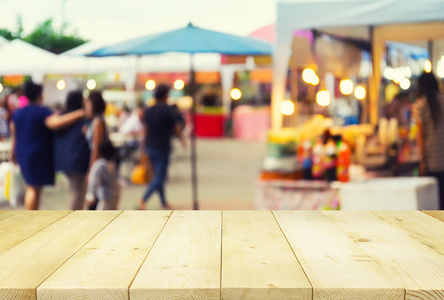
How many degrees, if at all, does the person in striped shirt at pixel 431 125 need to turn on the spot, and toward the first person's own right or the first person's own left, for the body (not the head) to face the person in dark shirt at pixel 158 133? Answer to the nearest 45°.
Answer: approximately 45° to the first person's own left

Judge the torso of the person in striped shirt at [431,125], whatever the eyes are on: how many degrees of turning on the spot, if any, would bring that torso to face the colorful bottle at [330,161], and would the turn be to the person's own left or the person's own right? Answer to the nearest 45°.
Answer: approximately 45° to the person's own left

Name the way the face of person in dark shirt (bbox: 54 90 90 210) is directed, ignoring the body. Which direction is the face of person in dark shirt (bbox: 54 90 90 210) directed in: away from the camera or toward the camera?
away from the camera

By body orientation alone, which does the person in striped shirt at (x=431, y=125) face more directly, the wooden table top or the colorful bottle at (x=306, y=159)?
the colorful bottle

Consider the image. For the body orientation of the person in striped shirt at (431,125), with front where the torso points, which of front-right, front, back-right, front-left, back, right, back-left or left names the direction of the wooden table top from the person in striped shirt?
back-left

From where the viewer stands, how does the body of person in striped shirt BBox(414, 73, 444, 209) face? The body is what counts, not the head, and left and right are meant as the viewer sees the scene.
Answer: facing away from the viewer and to the left of the viewer

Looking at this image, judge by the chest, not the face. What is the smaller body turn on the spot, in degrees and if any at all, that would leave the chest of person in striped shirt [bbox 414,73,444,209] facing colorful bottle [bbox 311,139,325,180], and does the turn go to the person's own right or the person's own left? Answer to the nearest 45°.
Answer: approximately 45° to the person's own left

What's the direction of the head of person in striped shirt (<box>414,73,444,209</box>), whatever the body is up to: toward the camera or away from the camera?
away from the camera

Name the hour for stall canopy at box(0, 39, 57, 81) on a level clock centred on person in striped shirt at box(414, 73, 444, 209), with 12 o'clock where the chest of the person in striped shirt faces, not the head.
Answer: The stall canopy is roughly at 11 o'clock from the person in striped shirt.
